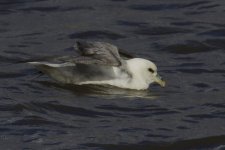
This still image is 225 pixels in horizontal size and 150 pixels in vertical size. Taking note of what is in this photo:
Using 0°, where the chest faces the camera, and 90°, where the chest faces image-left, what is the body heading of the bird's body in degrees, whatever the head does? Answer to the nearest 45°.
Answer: approximately 270°
